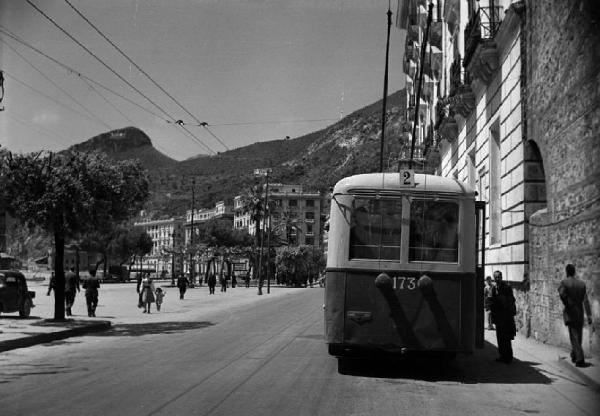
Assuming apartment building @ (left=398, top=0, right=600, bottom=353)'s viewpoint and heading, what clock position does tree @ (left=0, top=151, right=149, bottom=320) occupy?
The tree is roughly at 12 o'clock from the apartment building.

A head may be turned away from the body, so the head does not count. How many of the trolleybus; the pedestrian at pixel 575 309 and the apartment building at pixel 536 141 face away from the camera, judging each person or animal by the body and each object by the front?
2

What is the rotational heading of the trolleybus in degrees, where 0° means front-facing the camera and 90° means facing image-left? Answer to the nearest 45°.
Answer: approximately 180°

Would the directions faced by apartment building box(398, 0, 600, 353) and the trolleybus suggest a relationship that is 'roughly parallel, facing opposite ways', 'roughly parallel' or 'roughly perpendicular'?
roughly perpendicular

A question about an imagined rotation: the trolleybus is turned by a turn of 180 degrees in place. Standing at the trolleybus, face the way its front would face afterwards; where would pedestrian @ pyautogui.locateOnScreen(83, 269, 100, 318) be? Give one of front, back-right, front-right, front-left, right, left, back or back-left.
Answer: back-right

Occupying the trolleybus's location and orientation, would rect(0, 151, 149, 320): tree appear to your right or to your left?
on your left

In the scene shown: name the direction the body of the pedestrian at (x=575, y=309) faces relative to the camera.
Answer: away from the camera

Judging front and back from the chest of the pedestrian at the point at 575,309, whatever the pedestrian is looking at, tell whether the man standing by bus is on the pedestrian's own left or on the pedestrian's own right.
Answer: on the pedestrian's own left

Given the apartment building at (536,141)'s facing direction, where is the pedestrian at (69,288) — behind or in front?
in front

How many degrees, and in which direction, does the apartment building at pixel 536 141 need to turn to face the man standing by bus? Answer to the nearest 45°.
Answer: approximately 90° to its left

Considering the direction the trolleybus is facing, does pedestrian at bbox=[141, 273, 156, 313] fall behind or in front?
in front

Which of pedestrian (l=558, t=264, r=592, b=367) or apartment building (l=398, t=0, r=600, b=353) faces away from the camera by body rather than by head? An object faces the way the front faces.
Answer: the pedestrian

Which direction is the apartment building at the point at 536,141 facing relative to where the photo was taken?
to the viewer's left
